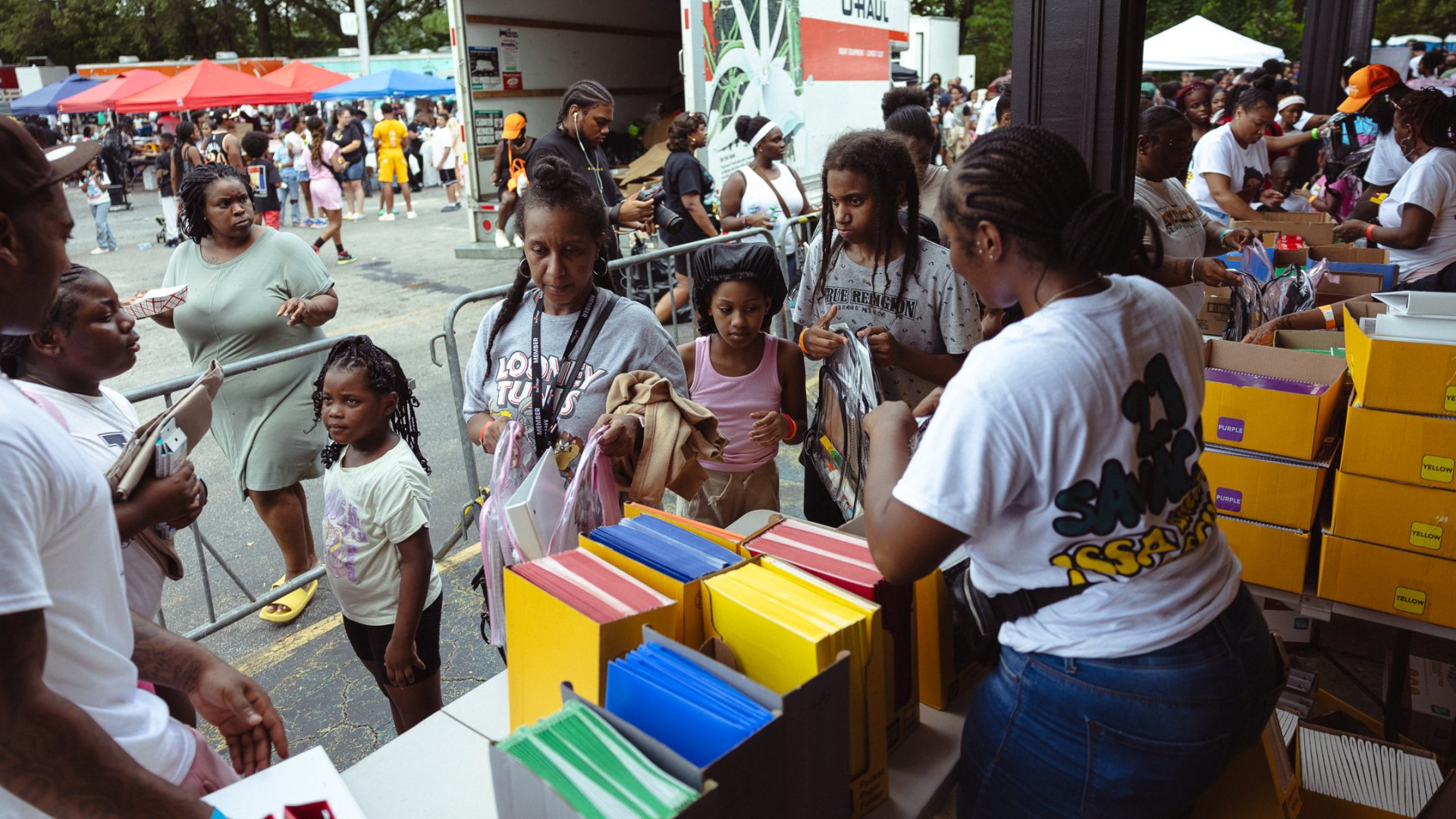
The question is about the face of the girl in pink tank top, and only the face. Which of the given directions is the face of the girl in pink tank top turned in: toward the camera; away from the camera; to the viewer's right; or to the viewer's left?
toward the camera

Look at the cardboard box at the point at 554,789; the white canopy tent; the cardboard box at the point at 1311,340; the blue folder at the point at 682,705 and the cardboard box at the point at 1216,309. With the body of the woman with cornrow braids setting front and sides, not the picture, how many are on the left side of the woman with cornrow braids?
2

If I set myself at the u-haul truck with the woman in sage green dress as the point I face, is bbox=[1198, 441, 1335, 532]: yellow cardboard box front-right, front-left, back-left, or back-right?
front-left

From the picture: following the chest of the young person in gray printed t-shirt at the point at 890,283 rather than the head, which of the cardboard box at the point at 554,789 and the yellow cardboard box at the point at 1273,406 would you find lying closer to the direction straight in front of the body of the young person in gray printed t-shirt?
the cardboard box

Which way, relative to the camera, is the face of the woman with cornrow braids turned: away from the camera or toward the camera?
away from the camera

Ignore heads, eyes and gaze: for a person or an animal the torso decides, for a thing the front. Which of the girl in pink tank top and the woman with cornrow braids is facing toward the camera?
the girl in pink tank top

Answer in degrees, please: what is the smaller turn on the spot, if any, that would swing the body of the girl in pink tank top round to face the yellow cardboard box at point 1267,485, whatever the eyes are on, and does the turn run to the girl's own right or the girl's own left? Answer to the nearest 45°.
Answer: approximately 90° to the girl's own left

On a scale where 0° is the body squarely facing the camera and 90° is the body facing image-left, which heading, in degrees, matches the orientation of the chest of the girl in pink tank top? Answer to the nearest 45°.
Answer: approximately 0°

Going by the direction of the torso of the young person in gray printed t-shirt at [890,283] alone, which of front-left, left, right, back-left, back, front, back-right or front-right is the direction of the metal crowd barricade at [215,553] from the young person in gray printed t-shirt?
front-right

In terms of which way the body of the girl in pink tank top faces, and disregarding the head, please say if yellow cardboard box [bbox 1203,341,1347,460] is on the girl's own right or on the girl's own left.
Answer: on the girl's own left

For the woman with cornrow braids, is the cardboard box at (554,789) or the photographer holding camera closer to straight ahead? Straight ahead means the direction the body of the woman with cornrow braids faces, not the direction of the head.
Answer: the photographer holding camera

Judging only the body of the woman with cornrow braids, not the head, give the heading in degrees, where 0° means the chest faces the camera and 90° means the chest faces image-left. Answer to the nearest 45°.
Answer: approximately 135°

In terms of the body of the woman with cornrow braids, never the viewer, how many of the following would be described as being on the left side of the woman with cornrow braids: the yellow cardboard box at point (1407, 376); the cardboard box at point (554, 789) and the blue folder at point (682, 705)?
2

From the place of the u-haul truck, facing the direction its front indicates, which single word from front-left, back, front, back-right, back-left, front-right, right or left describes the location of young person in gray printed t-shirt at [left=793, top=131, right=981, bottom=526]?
back-right

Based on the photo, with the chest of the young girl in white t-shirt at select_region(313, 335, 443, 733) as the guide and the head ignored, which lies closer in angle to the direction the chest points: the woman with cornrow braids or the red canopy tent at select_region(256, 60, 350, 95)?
the woman with cornrow braids

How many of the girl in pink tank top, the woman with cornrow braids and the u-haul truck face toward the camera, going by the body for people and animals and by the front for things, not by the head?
1

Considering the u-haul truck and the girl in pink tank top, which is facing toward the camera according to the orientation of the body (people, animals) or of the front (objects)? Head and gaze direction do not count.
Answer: the girl in pink tank top
